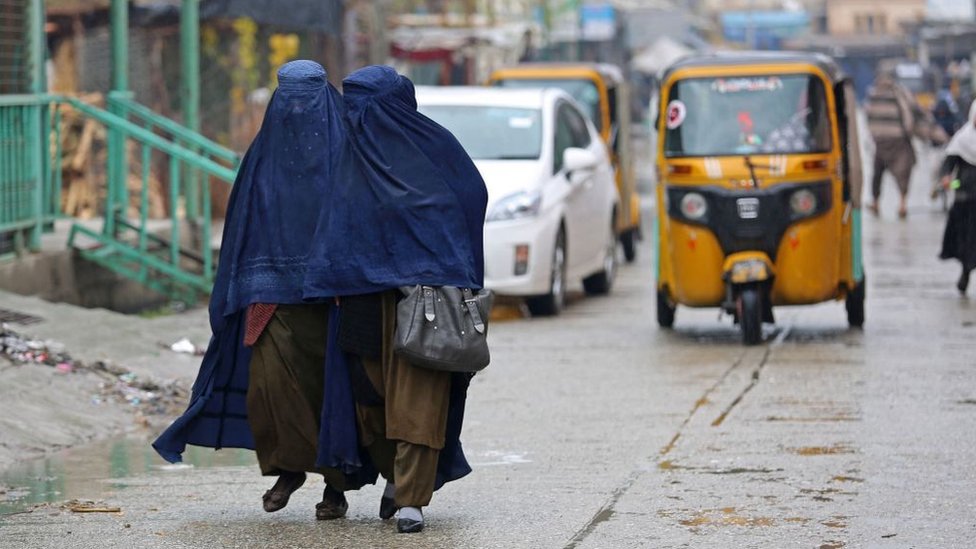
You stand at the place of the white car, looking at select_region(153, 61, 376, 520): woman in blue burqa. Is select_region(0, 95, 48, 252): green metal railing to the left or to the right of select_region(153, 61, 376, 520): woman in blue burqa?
right

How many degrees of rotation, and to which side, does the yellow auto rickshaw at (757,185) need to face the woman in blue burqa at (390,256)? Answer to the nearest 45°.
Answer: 0° — it already faces them

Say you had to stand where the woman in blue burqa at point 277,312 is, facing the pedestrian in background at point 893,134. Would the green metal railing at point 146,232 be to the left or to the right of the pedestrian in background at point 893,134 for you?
left
